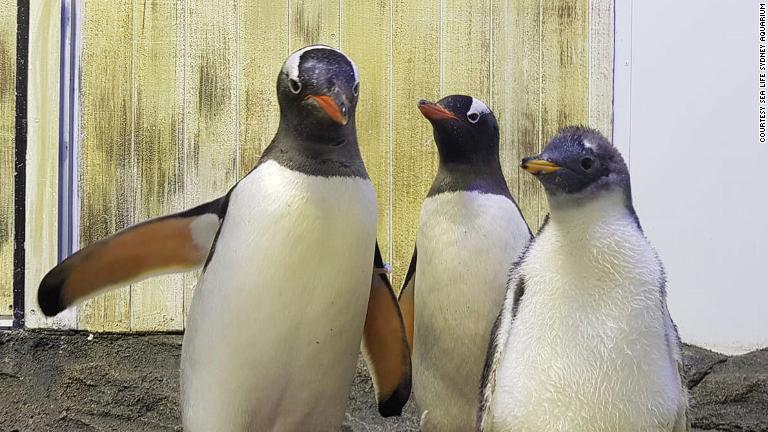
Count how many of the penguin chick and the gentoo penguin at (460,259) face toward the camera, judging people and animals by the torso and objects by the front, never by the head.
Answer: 2

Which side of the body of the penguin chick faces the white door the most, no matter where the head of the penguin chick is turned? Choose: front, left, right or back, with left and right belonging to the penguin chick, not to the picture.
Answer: back

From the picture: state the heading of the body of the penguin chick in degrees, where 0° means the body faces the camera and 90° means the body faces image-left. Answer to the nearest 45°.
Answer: approximately 0°

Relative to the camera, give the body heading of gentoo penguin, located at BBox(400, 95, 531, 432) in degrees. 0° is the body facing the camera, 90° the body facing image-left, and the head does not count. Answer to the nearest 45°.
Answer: approximately 0°
